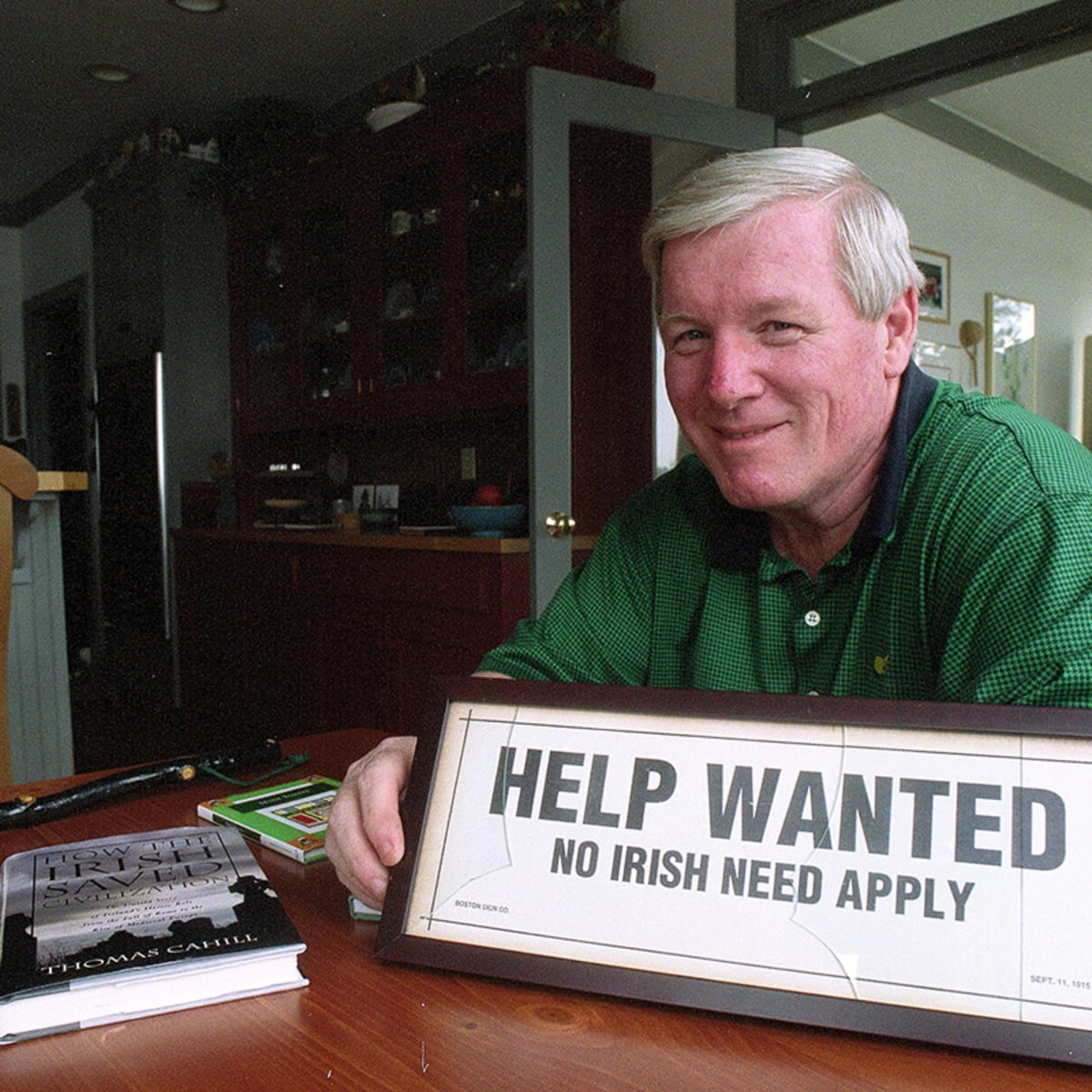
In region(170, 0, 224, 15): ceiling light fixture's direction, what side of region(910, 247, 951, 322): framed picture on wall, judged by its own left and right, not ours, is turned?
right

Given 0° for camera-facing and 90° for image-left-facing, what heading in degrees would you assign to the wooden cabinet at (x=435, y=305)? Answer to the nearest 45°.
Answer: approximately 45°

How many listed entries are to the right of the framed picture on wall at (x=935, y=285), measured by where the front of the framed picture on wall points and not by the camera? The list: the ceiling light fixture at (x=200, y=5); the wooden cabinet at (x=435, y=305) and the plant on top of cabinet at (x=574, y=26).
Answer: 3

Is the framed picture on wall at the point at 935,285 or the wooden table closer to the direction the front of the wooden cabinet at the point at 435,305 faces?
the wooden table

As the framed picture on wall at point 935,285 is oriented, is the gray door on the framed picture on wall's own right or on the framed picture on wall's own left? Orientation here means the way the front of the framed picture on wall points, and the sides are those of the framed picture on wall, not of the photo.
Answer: on the framed picture on wall's own right

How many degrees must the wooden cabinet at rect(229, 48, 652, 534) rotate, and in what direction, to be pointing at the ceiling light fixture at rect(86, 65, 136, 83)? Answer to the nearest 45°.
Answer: approximately 90° to its right
